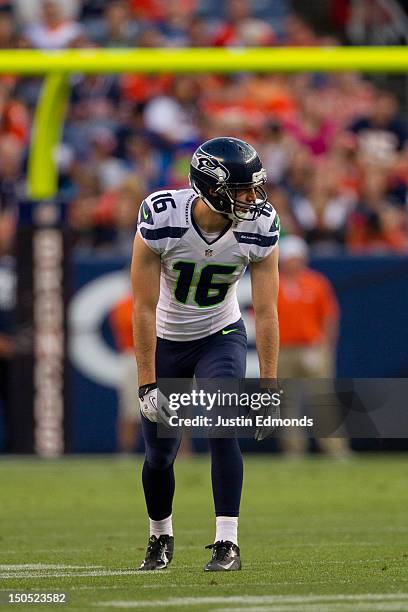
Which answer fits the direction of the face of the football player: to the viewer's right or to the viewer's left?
to the viewer's right

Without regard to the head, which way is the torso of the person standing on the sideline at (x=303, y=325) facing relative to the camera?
toward the camera

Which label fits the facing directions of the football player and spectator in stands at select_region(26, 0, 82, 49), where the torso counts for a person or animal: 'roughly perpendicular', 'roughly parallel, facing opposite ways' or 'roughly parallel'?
roughly parallel

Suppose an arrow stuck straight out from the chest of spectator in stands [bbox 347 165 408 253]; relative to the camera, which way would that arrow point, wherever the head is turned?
toward the camera

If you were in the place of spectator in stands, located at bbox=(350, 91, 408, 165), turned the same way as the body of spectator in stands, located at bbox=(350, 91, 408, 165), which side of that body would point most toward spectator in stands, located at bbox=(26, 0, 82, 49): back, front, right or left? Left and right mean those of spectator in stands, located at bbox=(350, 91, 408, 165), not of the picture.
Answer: right

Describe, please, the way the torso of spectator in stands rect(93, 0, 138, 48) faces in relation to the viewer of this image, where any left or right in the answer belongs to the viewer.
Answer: facing the viewer

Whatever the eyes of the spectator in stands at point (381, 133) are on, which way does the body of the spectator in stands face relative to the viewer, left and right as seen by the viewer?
facing the viewer

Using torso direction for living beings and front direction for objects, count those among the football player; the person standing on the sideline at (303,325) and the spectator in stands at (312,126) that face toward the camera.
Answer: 3
